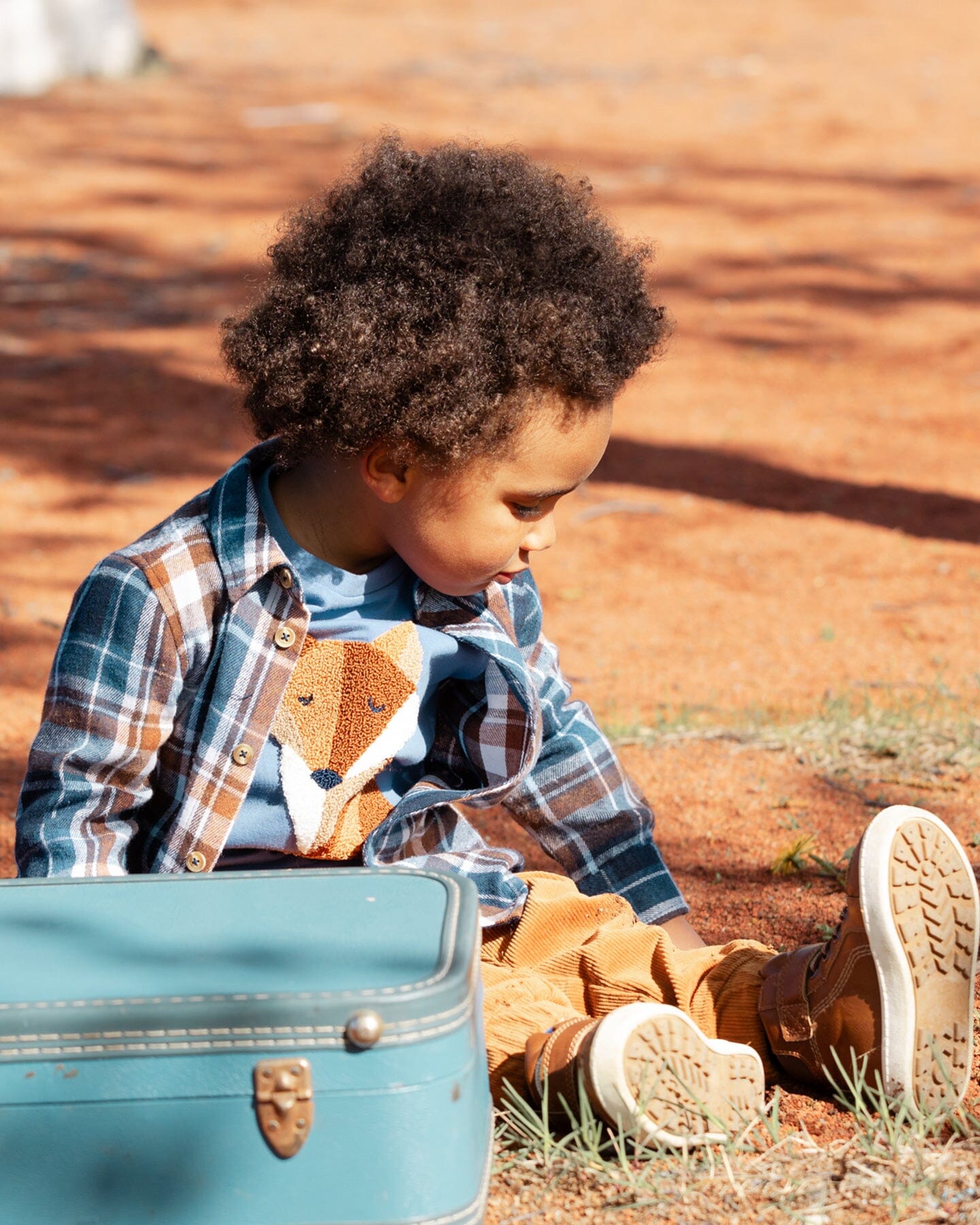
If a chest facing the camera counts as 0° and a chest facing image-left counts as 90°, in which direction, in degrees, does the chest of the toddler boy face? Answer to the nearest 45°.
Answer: approximately 315°

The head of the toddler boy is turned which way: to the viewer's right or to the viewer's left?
to the viewer's right
